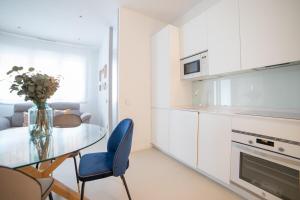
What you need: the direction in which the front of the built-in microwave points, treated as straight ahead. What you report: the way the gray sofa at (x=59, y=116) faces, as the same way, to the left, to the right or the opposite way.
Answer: to the left

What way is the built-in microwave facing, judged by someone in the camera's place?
facing the viewer and to the left of the viewer

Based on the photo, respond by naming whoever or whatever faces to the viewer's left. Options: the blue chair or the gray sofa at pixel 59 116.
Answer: the blue chair

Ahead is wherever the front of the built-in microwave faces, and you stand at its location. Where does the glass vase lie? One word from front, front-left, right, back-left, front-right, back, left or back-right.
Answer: front

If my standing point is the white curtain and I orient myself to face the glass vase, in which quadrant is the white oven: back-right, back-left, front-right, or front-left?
front-left

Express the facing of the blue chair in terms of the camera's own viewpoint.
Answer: facing to the left of the viewer

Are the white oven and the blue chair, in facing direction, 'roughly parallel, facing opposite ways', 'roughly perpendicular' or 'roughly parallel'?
roughly parallel

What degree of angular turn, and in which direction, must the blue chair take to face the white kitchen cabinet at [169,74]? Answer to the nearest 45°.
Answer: approximately 135° to its right

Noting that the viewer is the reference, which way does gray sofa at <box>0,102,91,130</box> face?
facing the viewer

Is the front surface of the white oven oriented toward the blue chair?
yes

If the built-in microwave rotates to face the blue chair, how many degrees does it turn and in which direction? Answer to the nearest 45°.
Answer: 0° — it already faces it

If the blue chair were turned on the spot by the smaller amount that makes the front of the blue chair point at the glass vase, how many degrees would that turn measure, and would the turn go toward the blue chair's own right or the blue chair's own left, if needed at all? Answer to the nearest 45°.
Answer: approximately 45° to the blue chair's own right

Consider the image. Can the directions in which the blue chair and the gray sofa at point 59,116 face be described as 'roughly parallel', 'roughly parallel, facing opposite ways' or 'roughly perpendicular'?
roughly perpendicular

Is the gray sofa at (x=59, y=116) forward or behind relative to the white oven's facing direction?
forward

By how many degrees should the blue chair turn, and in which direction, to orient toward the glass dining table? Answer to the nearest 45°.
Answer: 0° — it already faces it

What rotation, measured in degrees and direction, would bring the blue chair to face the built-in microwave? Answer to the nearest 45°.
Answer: approximately 135° to its right
